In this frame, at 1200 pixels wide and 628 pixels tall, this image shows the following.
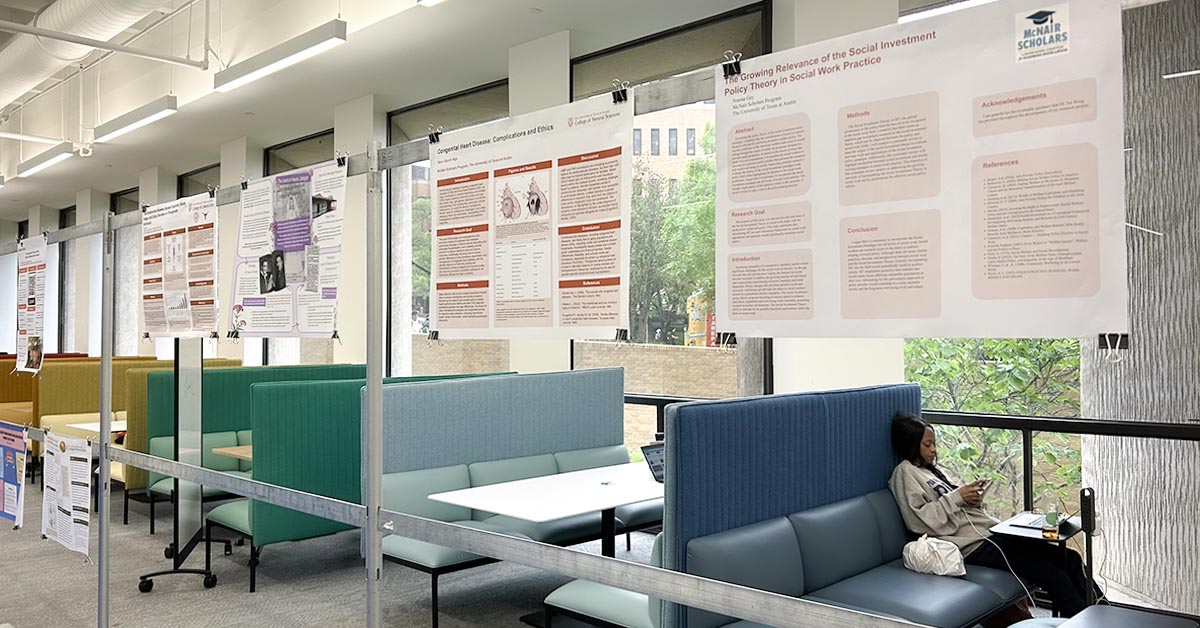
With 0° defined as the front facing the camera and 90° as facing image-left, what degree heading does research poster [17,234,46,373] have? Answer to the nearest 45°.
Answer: approximately 45°

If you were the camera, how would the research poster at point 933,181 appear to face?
facing the viewer and to the left of the viewer

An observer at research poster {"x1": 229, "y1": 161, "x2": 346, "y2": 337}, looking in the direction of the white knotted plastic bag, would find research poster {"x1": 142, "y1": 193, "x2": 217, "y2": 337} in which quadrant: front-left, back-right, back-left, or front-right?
back-left

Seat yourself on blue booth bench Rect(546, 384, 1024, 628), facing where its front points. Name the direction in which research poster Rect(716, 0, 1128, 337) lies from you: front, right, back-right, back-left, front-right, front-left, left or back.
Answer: front-right

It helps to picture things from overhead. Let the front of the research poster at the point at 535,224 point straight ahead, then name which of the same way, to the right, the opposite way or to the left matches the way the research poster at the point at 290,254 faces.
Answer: the same way

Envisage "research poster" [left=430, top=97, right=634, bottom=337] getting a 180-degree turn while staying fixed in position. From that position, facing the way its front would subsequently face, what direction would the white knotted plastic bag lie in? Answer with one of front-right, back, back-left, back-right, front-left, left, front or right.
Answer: front

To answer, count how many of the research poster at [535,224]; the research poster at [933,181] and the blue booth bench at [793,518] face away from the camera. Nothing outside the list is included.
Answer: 0

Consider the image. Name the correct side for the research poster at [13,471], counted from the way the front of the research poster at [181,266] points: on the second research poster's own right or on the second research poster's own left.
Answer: on the second research poster's own right

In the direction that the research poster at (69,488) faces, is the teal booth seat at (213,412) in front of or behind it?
behind

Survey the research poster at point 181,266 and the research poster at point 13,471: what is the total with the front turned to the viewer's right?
0

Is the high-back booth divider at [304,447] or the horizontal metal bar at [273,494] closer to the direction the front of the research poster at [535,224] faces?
the horizontal metal bar

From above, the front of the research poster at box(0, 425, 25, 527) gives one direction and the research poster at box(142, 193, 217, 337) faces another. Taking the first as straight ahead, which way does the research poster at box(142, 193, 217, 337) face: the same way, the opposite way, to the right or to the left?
the same way

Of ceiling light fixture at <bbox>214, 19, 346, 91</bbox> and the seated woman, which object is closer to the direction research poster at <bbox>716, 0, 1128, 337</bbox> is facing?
the ceiling light fixture

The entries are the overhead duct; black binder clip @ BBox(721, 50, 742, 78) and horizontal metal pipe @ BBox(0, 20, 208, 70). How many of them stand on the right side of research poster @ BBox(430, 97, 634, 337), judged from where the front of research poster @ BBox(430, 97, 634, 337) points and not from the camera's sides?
2

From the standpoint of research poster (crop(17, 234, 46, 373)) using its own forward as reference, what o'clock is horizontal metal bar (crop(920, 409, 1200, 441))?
The horizontal metal bar is roughly at 9 o'clock from the research poster.

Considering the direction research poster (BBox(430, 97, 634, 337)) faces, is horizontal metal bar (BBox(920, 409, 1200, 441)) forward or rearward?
rearward
